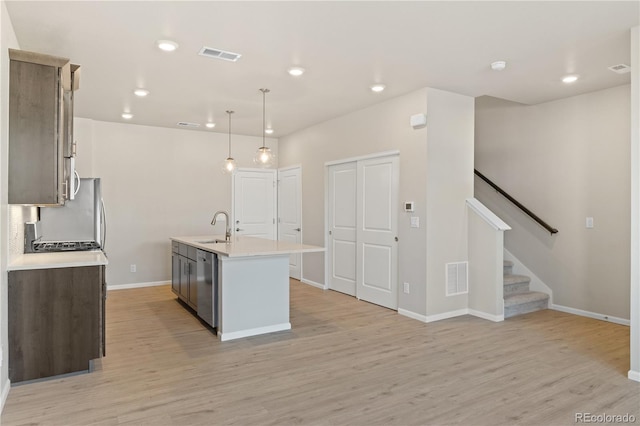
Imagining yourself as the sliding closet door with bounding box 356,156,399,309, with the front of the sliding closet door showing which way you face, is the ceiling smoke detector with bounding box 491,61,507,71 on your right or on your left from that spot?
on your left

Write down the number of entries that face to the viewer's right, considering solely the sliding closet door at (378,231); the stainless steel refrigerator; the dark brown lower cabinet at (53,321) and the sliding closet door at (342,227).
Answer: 2

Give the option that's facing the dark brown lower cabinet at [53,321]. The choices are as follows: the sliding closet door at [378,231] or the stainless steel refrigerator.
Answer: the sliding closet door

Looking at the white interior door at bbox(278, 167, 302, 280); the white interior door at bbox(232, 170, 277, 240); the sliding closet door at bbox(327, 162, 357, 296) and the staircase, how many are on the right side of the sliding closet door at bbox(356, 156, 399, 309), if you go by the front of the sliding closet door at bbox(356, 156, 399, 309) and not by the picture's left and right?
3

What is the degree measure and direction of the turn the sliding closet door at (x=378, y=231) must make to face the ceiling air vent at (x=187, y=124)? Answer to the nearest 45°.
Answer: approximately 45° to its right

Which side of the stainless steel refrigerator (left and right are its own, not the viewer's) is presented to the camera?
right

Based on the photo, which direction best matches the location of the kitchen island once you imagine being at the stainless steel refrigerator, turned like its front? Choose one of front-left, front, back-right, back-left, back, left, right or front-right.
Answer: front-right

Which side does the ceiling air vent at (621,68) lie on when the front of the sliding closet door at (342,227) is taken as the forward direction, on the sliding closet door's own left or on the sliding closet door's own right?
on the sliding closet door's own left

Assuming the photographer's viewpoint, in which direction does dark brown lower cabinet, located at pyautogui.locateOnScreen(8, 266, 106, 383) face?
facing to the right of the viewer
